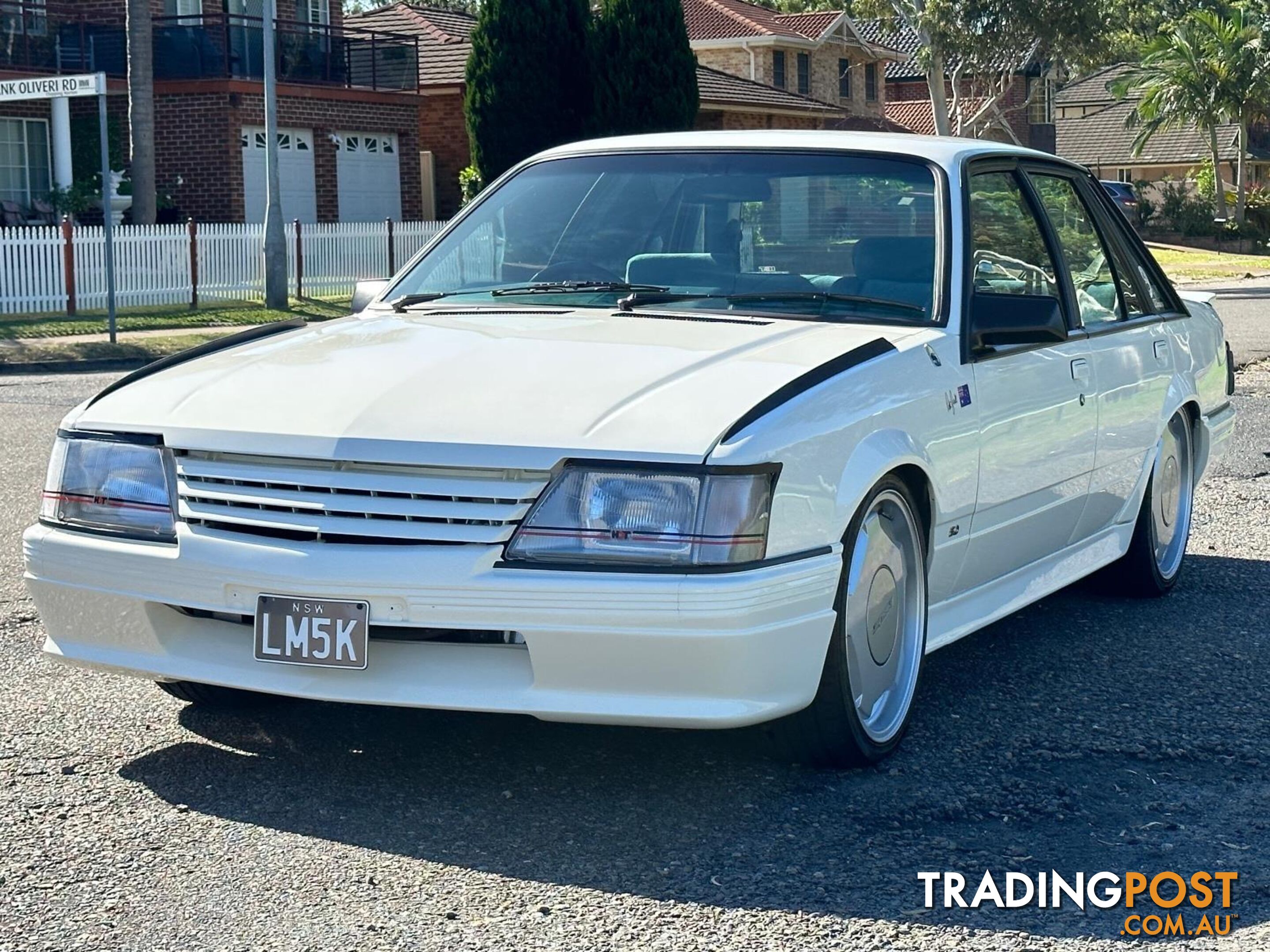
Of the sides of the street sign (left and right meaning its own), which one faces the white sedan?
front

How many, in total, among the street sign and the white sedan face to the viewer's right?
0

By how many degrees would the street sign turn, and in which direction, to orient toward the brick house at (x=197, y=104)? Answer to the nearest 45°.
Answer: approximately 180°

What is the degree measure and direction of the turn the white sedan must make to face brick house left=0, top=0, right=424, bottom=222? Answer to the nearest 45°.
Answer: approximately 135° to its right

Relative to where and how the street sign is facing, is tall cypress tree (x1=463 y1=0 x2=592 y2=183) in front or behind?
behind

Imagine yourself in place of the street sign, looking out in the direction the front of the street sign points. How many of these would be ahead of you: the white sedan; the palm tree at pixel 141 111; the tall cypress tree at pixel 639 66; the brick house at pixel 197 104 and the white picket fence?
1

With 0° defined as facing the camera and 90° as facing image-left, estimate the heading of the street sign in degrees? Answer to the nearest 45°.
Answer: approximately 0°

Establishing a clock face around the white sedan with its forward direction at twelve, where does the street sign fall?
The street sign is roughly at 4 o'clock from the white sedan.

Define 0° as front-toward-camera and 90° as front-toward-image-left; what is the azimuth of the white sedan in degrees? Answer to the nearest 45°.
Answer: approximately 45°

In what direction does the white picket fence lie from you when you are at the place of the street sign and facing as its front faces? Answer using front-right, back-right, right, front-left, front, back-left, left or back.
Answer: back

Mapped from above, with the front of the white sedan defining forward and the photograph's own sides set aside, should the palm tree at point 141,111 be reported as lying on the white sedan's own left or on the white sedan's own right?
on the white sedan's own right

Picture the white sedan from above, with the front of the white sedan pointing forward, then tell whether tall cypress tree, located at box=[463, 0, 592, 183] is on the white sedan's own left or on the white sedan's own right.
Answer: on the white sedan's own right
